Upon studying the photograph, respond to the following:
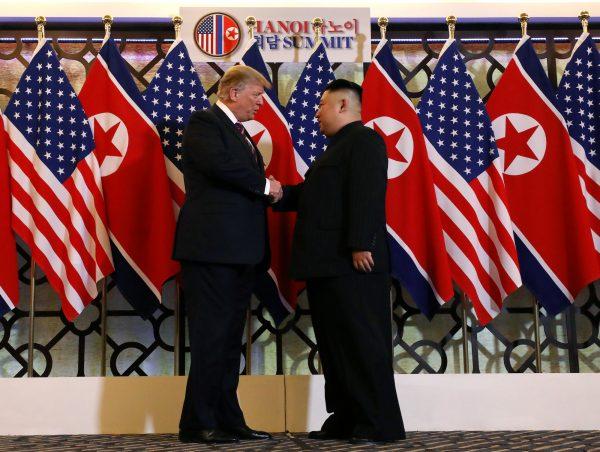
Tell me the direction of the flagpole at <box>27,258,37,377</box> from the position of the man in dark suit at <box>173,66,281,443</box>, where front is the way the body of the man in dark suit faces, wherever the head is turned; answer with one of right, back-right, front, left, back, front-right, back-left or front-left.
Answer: back-left

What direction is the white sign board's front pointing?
toward the camera

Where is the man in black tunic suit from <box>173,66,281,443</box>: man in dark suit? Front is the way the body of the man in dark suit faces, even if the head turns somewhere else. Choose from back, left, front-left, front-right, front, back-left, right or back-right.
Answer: front

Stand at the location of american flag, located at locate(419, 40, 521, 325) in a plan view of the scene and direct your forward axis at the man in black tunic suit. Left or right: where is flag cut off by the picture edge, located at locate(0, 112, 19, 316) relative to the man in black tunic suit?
right

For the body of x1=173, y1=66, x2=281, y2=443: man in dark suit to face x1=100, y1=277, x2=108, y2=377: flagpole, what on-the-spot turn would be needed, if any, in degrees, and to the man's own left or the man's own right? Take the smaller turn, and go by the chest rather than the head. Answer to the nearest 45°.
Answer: approximately 135° to the man's own left

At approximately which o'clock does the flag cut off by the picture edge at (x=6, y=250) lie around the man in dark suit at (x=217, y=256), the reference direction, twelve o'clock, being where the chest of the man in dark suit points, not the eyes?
The flag cut off by the picture edge is roughly at 7 o'clock from the man in dark suit.

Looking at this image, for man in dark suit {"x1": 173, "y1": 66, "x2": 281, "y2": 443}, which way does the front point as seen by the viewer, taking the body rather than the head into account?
to the viewer's right

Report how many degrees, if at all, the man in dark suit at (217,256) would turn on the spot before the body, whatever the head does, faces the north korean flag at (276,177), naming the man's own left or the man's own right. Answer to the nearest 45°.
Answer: approximately 90° to the man's own left

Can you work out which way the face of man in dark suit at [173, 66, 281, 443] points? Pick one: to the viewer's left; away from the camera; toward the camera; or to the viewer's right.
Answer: to the viewer's right

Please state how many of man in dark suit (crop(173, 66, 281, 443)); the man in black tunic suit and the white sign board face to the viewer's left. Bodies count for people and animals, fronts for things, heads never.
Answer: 1

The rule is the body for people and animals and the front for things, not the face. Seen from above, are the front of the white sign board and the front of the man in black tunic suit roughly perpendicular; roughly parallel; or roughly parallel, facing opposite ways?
roughly perpendicular

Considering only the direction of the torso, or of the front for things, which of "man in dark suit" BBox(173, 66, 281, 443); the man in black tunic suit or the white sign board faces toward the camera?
the white sign board

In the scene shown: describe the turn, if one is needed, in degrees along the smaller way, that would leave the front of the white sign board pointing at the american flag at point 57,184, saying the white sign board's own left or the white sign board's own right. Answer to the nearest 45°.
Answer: approximately 90° to the white sign board's own right

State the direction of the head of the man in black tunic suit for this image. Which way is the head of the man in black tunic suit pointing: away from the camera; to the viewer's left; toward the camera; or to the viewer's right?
to the viewer's left

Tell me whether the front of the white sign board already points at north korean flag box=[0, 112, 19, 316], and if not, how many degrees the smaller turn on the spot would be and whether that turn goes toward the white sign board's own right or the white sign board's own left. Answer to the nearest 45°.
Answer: approximately 90° to the white sign board's own right

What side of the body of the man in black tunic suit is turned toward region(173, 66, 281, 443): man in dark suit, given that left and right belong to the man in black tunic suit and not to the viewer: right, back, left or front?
front

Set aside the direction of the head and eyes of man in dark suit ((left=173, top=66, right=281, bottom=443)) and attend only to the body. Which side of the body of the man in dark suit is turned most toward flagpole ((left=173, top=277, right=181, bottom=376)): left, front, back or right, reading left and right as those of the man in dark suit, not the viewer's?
left

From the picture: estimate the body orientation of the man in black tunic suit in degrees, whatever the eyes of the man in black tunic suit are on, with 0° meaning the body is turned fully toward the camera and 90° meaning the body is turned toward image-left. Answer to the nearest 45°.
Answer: approximately 90°

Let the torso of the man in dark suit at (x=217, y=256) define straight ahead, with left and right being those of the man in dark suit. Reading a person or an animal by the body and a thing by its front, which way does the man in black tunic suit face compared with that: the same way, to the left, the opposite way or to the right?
the opposite way
